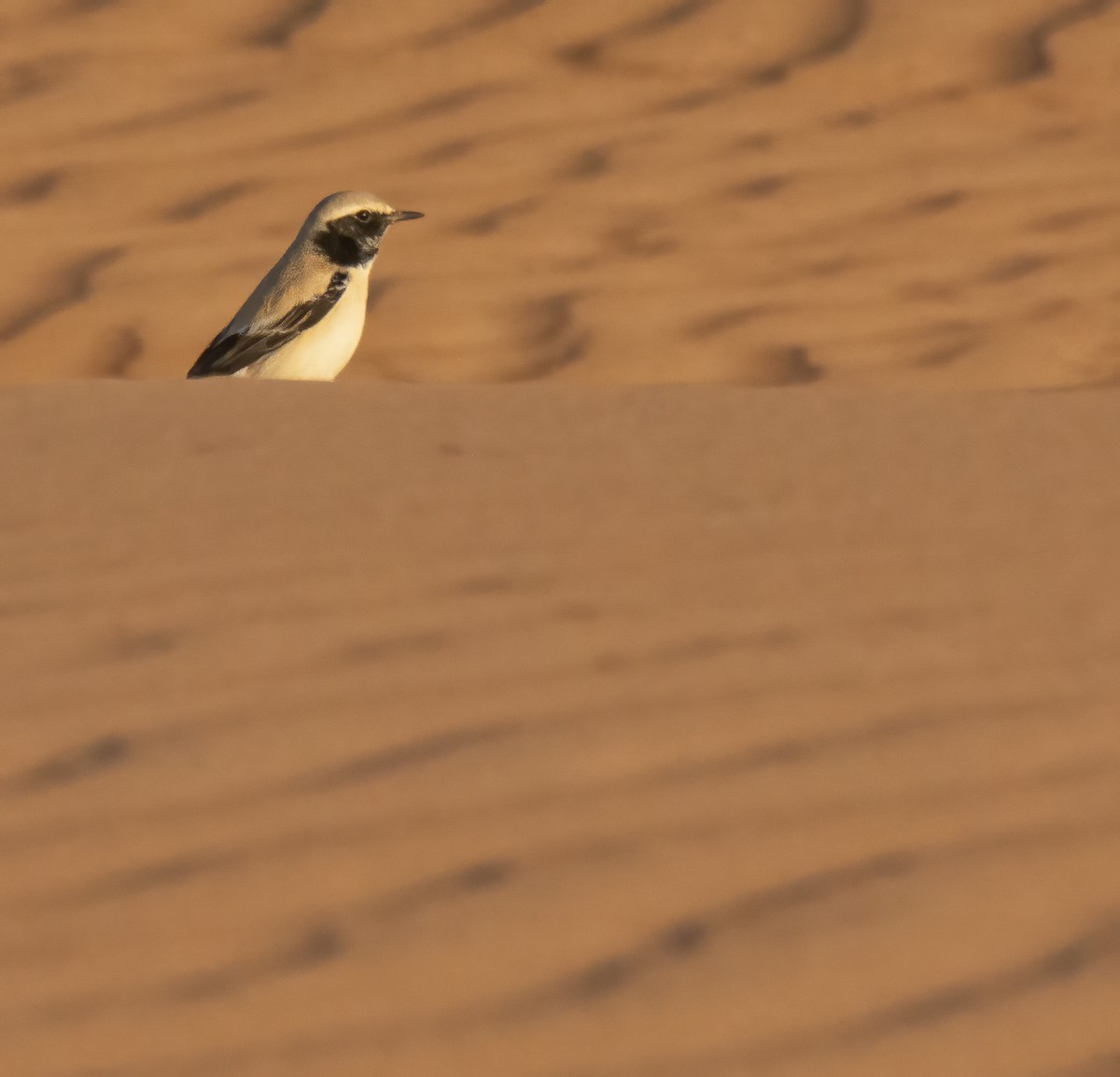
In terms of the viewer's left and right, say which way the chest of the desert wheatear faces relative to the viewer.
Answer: facing to the right of the viewer
